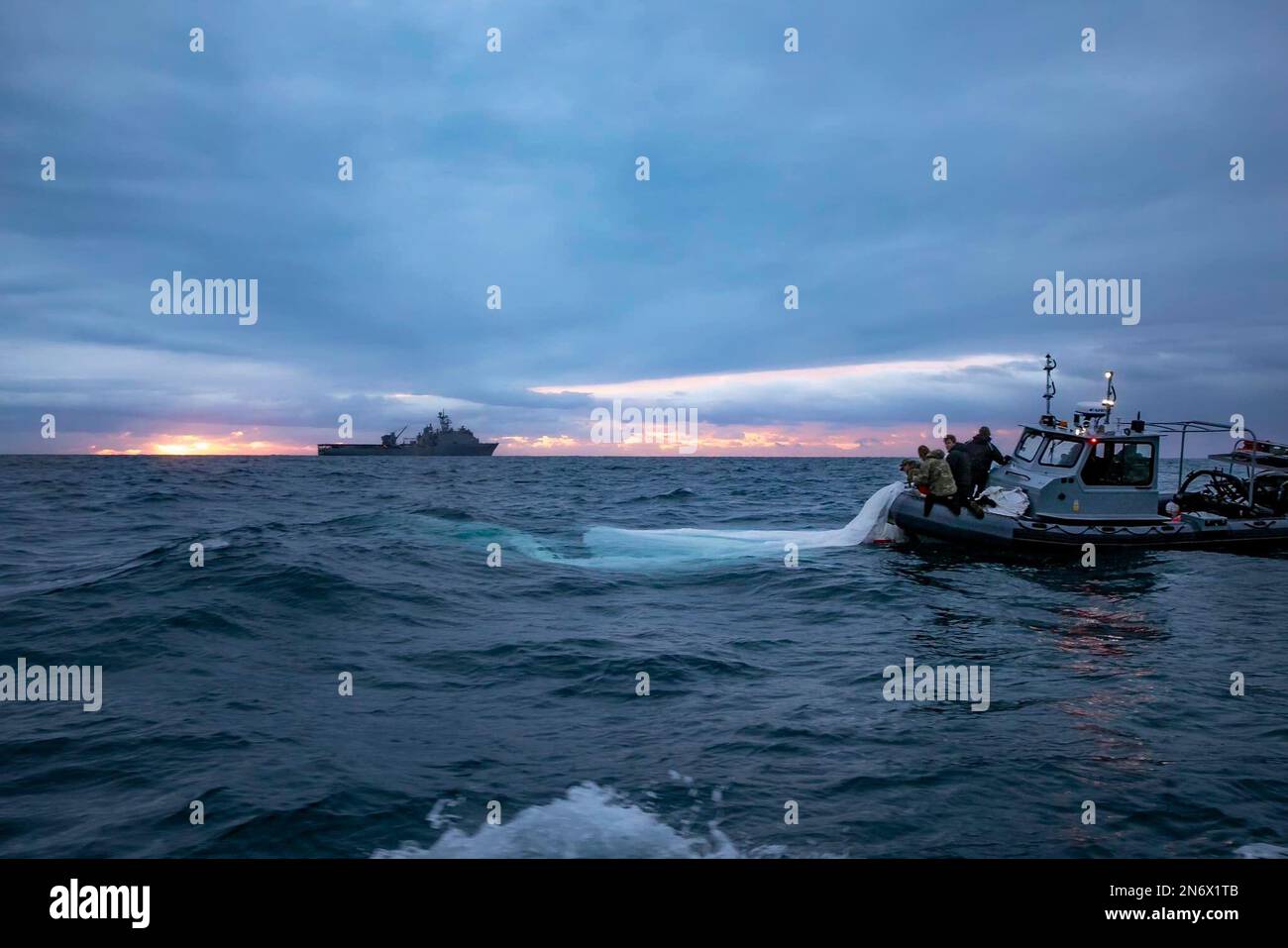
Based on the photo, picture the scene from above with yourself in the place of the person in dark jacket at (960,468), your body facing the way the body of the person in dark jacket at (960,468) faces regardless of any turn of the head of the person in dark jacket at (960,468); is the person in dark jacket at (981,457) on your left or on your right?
on your right

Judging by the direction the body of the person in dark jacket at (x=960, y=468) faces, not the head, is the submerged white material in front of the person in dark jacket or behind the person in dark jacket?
in front

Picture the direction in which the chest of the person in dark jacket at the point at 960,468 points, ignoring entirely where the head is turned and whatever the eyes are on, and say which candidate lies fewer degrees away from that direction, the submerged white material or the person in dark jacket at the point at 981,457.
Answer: the submerged white material

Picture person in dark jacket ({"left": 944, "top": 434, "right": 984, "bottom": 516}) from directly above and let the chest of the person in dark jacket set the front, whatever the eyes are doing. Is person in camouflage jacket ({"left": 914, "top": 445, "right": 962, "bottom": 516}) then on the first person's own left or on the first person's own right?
on the first person's own left

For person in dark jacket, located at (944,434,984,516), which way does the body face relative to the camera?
to the viewer's left
